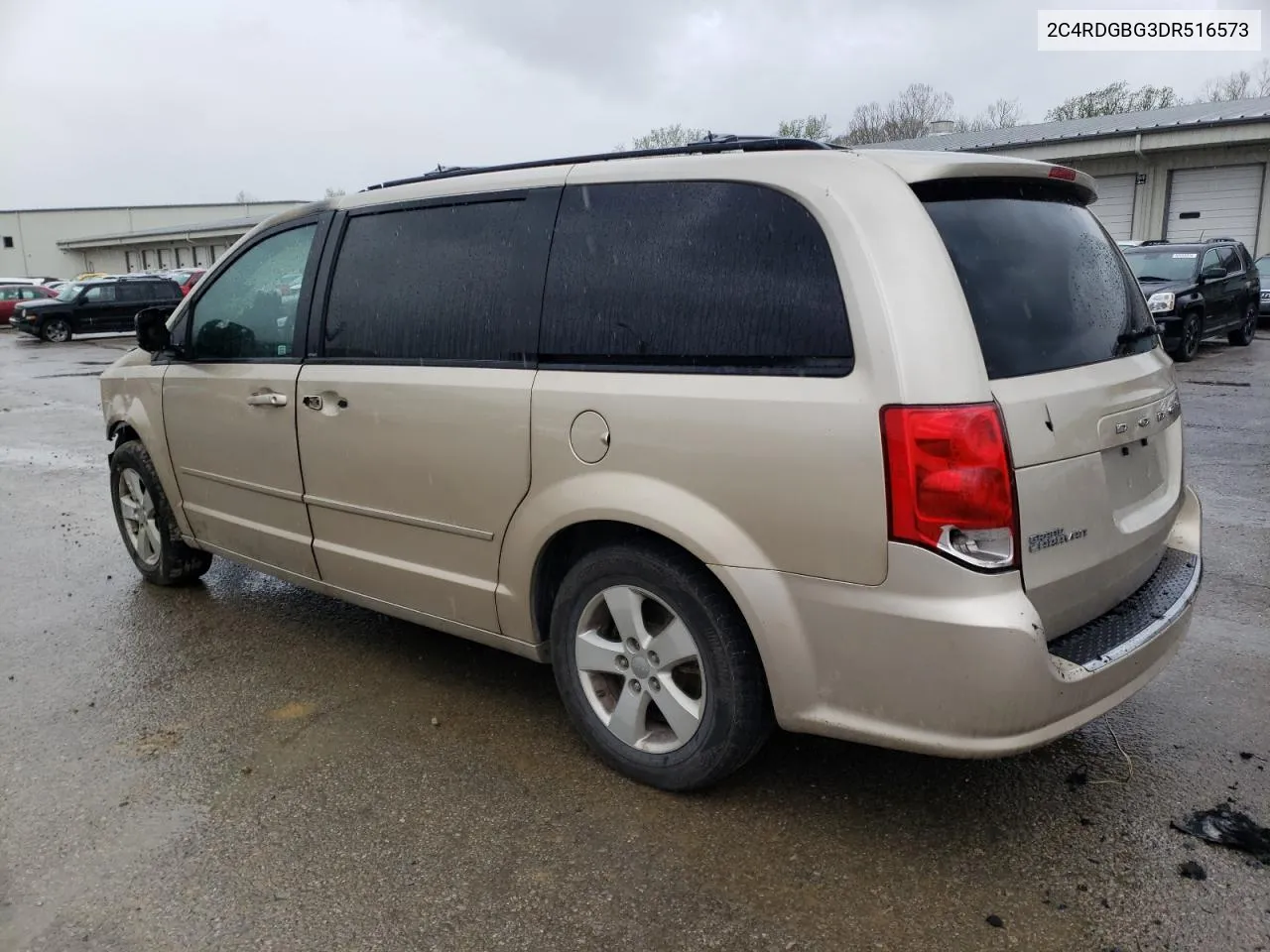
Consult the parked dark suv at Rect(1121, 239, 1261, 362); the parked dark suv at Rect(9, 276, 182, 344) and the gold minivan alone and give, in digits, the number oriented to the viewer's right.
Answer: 0

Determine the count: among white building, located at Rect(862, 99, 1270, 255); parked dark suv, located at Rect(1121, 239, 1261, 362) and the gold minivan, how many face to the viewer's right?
0

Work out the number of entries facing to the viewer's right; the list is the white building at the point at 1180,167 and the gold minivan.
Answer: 0

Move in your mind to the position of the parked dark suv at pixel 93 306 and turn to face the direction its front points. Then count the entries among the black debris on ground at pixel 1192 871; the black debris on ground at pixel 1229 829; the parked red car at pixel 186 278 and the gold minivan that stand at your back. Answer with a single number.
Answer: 1

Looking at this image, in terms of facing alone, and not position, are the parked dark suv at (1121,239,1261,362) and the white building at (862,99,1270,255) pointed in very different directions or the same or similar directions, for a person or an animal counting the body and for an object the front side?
same or similar directions

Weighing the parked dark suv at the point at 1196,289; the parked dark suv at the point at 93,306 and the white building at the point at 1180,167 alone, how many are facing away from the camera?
0

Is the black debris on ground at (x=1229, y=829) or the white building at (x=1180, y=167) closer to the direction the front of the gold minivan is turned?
the white building

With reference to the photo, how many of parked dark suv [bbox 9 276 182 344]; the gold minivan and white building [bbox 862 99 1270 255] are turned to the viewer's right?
0

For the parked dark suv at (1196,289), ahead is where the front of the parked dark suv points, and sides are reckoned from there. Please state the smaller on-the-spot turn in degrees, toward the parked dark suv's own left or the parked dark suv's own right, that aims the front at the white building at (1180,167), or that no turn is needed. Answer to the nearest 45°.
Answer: approximately 135° to the parked dark suv's own right

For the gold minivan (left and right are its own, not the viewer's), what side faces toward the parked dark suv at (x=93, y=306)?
front

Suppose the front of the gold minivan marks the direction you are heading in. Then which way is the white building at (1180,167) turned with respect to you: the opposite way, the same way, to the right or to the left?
to the left

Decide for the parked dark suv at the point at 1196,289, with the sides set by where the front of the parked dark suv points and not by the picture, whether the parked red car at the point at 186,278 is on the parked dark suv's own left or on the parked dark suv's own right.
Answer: on the parked dark suv's own right

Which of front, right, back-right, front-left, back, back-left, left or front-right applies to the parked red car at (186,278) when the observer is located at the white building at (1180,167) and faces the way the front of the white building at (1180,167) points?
front-right

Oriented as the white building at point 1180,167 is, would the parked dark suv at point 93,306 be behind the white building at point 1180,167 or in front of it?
in front

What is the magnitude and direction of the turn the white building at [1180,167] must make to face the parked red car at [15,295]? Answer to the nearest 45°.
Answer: approximately 45° to its right

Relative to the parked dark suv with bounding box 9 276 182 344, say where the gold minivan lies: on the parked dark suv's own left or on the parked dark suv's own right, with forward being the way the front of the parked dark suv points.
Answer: on the parked dark suv's own left

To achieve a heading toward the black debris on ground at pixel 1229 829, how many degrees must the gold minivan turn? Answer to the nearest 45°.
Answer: approximately 135° to its right

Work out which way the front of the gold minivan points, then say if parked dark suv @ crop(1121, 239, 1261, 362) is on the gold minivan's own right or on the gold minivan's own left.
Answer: on the gold minivan's own right
